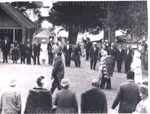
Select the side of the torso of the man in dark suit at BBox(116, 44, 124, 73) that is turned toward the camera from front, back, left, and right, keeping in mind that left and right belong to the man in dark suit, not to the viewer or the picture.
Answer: front

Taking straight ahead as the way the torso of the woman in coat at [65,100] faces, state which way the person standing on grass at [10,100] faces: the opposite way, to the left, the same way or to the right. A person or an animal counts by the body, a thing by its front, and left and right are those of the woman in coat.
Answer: the same way

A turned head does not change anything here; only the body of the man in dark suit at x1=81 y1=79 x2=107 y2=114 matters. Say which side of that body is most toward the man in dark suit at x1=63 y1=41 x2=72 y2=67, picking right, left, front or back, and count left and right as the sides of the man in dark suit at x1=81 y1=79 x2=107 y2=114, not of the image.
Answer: front

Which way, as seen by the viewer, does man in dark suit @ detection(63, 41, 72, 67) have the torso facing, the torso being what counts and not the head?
toward the camera

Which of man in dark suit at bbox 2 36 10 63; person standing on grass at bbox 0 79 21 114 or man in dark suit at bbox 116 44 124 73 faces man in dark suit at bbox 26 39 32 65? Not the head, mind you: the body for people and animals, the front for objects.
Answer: the person standing on grass

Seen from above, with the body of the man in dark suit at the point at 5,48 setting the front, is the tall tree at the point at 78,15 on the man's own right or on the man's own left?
on the man's own left

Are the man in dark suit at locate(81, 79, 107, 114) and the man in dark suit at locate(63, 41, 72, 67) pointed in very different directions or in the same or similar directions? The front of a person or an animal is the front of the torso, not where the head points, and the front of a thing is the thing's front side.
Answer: very different directions

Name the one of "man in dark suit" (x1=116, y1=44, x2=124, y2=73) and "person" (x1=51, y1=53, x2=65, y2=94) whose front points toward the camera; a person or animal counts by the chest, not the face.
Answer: the man in dark suit

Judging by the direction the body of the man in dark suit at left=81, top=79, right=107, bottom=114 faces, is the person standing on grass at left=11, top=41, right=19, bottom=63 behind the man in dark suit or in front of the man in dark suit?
in front

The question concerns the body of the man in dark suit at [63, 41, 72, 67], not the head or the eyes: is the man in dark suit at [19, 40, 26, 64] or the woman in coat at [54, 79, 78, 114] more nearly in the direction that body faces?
the woman in coat

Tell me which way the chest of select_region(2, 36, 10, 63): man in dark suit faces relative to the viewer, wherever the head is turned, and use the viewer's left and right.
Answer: facing the viewer

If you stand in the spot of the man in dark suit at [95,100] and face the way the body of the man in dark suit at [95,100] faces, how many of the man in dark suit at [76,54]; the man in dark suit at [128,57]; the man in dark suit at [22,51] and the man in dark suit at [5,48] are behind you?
0

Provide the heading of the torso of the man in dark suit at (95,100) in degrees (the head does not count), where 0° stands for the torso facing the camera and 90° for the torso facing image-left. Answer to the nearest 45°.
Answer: approximately 180°

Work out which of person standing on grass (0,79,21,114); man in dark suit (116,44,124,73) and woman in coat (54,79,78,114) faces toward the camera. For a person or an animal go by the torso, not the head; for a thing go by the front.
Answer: the man in dark suit

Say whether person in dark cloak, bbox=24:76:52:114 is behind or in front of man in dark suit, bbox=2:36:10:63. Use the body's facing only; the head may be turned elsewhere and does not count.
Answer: in front

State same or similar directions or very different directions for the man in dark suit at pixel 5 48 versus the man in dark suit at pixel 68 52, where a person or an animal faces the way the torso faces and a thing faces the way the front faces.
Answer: same or similar directions
